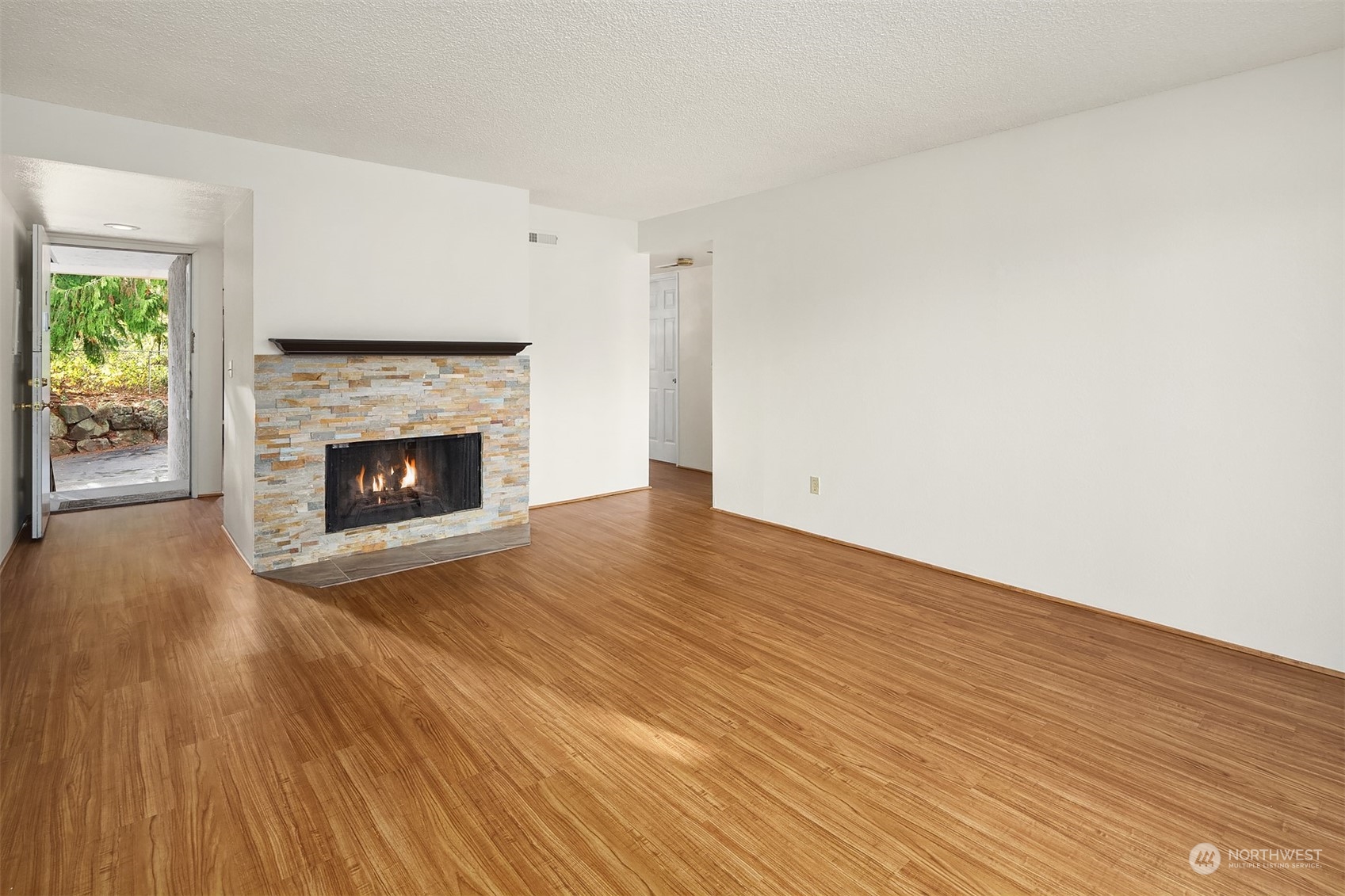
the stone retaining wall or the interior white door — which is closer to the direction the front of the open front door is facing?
the interior white door

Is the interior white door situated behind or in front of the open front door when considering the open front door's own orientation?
in front

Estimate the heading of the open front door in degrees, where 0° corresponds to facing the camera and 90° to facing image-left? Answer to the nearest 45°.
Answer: approximately 270°

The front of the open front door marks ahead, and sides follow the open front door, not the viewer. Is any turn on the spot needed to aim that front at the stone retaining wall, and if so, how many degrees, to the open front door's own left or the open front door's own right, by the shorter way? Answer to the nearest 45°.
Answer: approximately 90° to the open front door's own left
